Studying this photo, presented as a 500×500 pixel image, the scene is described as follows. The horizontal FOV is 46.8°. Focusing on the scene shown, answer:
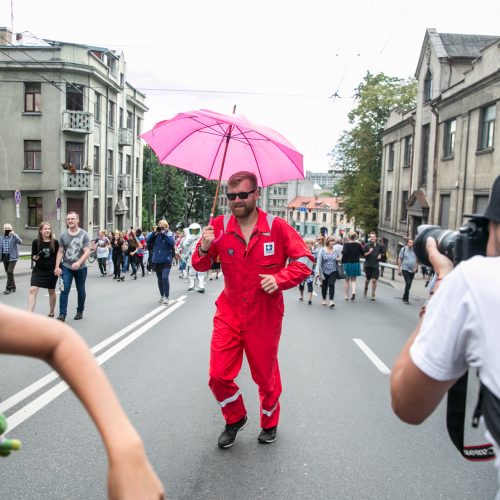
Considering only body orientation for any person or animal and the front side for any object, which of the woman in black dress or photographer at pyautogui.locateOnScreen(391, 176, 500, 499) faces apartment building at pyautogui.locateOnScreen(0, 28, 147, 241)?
the photographer

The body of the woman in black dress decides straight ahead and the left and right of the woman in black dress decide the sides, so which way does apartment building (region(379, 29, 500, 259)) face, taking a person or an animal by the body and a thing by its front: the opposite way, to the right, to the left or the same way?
to the right

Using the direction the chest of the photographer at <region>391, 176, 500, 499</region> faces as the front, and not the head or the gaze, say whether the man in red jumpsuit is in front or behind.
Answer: in front

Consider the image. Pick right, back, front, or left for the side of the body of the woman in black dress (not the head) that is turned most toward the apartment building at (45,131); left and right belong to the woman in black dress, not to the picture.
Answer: back

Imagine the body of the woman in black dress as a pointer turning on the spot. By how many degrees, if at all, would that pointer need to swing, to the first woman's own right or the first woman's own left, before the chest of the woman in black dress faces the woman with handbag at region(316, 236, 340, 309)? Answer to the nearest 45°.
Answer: approximately 90° to the first woman's own left

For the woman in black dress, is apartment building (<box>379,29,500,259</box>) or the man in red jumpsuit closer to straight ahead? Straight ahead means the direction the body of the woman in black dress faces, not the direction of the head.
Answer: the man in red jumpsuit

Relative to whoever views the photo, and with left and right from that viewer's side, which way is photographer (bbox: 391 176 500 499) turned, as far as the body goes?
facing away from the viewer and to the left of the viewer

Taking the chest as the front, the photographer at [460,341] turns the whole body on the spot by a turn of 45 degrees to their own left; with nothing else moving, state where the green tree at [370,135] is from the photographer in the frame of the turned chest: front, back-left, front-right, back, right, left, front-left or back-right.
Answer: right

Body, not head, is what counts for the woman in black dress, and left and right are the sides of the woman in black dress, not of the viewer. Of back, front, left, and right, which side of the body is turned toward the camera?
front

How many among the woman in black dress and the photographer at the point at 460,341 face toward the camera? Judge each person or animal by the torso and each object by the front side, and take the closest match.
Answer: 1

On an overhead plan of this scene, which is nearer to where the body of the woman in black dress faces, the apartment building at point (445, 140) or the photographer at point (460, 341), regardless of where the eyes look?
the photographer

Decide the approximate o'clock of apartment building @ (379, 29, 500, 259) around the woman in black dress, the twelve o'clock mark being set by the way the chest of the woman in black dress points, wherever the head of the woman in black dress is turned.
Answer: The apartment building is roughly at 8 o'clock from the woman in black dress.

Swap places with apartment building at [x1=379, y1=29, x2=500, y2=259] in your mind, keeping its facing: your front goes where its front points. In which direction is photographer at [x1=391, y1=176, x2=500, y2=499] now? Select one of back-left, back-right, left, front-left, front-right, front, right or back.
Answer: front-left

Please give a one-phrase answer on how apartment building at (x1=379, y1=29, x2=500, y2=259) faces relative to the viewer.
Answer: facing the viewer and to the left of the viewer

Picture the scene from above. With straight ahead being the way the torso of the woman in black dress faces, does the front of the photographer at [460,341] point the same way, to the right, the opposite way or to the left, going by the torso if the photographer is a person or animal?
the opposite way
